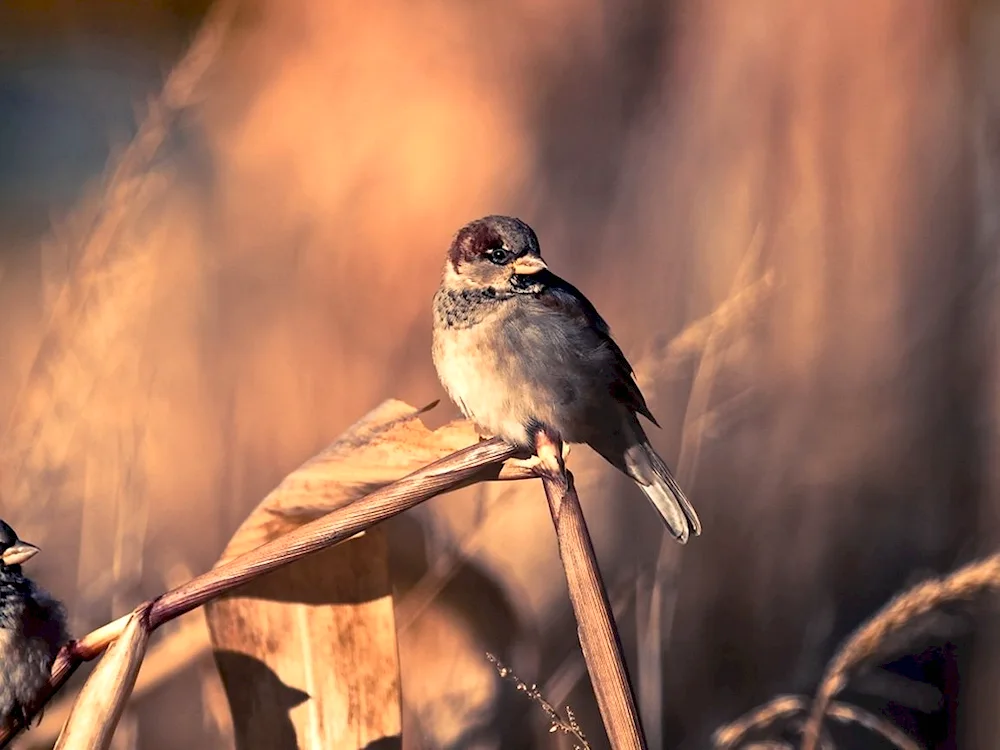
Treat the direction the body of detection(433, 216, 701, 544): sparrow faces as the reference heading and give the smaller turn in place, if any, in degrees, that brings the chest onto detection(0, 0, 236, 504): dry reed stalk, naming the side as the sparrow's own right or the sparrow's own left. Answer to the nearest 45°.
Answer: approximately 45° to the sparrow's own right

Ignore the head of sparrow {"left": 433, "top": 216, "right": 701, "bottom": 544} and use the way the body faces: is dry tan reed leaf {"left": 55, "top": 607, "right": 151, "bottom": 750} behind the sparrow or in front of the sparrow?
in front
